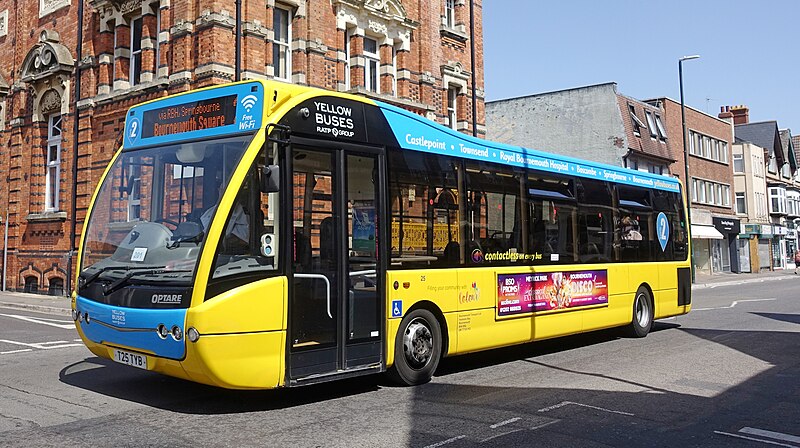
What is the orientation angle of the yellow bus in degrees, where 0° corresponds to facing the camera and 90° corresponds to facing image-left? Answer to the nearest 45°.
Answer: approximately 45°

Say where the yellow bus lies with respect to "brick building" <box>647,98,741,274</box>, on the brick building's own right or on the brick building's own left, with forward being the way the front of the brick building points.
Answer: on the brick building's own right

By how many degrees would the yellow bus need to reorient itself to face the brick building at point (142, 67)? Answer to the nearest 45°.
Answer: approximately 90° to its right

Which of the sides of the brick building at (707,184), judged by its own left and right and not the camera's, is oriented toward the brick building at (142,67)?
right

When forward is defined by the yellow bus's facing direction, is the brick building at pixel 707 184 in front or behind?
behind
